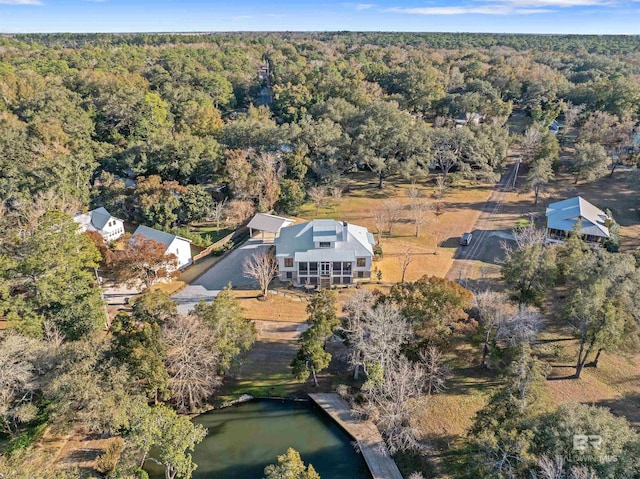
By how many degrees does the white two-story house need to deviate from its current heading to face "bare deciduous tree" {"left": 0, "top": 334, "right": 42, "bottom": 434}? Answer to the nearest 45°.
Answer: approximately 45° to its right

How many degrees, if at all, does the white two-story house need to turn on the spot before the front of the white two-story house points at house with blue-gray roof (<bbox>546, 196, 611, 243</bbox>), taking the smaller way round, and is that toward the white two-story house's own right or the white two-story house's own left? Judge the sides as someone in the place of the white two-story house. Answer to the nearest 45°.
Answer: approximately 90° to the white two-story house's own left

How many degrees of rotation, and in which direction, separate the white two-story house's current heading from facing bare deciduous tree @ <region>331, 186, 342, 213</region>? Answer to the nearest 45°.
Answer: approximately 180°

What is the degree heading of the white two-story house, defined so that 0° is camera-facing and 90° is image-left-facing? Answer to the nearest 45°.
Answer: approximately 0°

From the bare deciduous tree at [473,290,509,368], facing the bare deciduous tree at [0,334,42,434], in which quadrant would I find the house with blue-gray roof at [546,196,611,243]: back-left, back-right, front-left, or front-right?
back-right

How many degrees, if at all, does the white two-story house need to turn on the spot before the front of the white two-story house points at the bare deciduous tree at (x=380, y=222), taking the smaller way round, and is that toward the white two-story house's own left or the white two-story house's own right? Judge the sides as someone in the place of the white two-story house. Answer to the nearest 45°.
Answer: approximately 135° to the white two-story house's own left

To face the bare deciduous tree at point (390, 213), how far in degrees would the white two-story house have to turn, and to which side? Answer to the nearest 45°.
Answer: approximately 135° to its left

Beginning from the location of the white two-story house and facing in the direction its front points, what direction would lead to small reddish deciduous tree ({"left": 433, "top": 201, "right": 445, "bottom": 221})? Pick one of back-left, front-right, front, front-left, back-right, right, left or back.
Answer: back-left

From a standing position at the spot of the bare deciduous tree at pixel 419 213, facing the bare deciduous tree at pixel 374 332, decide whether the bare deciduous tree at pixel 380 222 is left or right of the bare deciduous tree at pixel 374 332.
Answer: right

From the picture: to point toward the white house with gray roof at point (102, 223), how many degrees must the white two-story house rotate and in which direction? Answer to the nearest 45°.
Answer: approximately 90° to its right

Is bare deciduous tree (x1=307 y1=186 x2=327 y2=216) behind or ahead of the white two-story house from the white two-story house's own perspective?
behind
